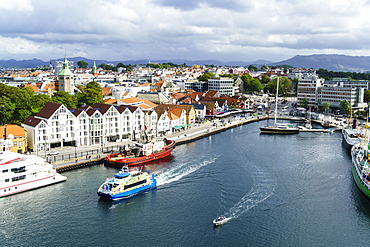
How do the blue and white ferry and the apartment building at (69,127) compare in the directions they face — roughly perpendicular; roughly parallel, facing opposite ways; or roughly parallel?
roughly perpendicular

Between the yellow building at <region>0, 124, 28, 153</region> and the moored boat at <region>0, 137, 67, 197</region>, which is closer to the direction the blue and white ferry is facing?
the moored boat

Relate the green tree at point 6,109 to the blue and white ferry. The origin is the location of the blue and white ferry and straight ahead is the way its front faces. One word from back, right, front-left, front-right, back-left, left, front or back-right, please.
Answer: right

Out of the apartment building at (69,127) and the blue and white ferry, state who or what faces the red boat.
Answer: the apartment building

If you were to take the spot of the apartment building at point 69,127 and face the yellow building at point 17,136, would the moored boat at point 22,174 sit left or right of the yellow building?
left

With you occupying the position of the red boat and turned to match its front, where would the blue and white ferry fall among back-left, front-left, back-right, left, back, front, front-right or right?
back-right

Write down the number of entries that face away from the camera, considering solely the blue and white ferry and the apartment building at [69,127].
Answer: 0

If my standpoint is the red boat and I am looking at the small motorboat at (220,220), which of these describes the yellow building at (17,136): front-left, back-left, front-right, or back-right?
back-right

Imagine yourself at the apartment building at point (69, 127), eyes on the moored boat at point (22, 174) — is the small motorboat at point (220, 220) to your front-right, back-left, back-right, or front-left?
front-left

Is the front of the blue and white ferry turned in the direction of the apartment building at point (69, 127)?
no

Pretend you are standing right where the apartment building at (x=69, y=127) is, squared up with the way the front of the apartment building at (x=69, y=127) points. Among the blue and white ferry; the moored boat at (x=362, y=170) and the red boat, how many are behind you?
0

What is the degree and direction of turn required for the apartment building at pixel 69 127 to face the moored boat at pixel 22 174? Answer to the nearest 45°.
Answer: approximately 45° to its right

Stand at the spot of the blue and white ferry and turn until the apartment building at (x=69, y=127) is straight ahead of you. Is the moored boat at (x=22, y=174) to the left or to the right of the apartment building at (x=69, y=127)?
left

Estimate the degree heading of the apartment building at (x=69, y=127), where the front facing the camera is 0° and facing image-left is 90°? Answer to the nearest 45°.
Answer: approximately 315°

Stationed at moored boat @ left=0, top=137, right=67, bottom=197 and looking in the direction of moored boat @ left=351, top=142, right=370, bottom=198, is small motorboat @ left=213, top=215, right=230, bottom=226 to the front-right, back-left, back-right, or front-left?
front-right

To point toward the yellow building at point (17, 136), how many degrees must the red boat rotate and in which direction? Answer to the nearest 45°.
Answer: approximately 135° to its left

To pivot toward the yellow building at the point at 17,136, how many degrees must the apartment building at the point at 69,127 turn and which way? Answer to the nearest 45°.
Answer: approximately 90° to its right

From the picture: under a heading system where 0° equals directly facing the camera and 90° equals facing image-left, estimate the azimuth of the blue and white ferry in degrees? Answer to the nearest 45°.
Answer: approximately 45°

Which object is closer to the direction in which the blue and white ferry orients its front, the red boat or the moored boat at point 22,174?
the moored boat
